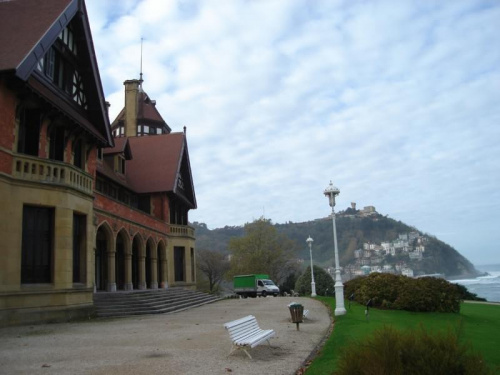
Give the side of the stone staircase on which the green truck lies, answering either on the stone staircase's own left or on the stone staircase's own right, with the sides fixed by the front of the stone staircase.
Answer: on the stone staircase's own left

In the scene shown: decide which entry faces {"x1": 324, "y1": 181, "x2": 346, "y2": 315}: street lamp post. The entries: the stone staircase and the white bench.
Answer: the stone staircase

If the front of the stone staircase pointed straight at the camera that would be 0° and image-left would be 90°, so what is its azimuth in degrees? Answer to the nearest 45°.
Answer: approximately 315°

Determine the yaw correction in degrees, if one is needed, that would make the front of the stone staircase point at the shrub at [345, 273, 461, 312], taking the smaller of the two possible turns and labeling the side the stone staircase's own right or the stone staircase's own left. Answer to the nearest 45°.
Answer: approximately 45° to the stone staircase's own left

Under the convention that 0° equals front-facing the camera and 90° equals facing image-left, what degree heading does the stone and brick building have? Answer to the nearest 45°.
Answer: approximately 315°
